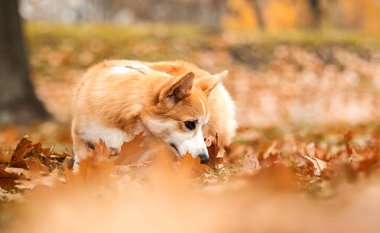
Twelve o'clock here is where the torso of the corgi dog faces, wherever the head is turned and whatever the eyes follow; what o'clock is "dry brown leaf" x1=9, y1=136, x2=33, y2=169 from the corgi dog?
The dry brown leaf is roughly at 4 o'clock from the corgi dog.

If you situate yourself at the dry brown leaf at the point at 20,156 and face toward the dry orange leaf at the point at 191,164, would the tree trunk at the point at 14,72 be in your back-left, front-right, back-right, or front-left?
back-left

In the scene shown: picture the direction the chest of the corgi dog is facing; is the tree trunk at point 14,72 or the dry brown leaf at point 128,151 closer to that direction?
the dry brown leaf

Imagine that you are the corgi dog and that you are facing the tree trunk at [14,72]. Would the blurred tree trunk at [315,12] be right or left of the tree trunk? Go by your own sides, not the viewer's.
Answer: right

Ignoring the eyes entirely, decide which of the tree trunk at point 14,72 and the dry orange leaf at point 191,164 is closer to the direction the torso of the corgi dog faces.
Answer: the dry orange leaf

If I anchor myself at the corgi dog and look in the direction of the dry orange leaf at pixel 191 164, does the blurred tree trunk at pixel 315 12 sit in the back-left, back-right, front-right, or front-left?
back-left

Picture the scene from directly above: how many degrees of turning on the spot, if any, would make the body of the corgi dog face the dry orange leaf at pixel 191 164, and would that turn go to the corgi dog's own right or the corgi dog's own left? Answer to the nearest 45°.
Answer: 0° — it already faces it

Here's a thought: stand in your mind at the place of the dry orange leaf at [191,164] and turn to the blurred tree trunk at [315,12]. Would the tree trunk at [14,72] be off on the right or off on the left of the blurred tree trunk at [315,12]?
left

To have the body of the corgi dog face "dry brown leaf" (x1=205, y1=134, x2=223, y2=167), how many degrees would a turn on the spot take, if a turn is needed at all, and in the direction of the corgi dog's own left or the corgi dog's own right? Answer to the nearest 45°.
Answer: approximately 45° to the corgi dog's own left

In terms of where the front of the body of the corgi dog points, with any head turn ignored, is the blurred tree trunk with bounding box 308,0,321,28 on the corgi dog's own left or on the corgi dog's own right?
on the corgi dog's own left

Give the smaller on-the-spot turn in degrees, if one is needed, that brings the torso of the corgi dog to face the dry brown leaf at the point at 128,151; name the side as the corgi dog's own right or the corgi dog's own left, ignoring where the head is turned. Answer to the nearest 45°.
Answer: approximately 45° to the corgi dog's own right

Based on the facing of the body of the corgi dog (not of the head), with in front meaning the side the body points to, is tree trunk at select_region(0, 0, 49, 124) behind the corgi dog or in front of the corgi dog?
behind
